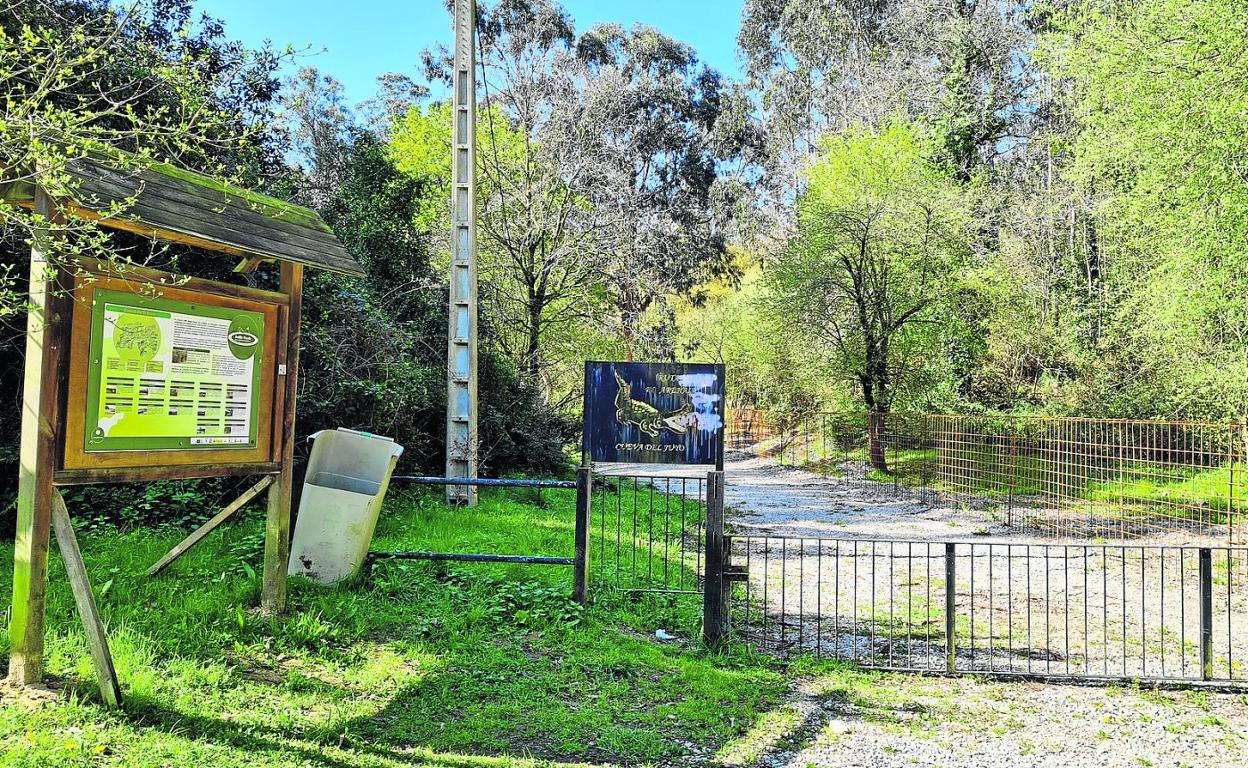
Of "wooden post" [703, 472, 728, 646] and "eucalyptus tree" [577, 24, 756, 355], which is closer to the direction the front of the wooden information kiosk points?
the wooden post

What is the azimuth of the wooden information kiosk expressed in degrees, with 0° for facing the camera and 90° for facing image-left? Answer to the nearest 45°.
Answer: approximately 315°

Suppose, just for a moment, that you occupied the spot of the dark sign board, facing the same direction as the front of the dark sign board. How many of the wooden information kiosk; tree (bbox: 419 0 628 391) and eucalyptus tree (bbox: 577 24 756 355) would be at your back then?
2

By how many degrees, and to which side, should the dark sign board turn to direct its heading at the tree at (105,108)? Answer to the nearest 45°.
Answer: approximately 90° to its right

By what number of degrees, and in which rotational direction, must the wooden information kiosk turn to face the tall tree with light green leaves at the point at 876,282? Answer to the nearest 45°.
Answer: approximately 90° to its left

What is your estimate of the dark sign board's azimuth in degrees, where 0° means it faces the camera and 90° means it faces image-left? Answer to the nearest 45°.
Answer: approximately 0°

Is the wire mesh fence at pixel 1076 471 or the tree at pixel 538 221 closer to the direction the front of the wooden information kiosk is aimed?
the wire mesh fence

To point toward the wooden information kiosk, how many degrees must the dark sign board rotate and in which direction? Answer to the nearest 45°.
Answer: approximately 45° to its right
